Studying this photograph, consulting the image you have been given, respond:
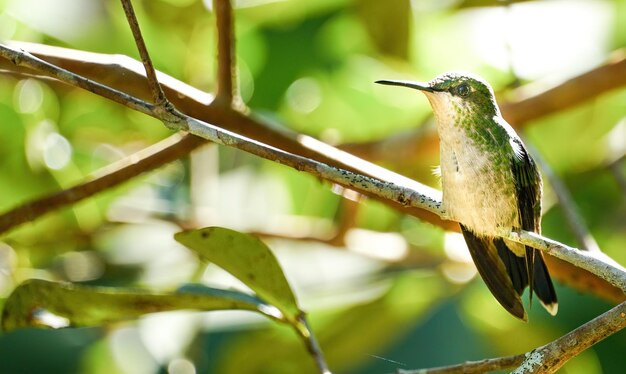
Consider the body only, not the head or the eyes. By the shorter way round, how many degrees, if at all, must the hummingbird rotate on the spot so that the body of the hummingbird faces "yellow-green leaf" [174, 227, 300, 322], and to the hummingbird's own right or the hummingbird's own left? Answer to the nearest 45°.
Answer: approximately 45° to the hummingbird's own right

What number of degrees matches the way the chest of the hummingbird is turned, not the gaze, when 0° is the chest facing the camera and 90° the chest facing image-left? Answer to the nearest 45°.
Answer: approximately 45°
